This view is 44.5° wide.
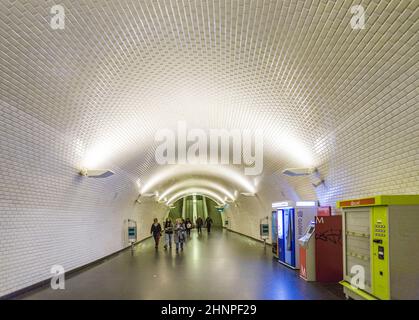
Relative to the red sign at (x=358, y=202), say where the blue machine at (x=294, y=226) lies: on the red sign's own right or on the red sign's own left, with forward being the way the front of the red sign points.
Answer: on the red sign's own right

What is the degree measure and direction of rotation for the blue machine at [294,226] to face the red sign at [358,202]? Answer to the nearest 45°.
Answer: approximately 45° to its left

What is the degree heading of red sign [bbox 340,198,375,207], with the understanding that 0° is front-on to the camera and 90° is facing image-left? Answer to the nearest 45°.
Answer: approximately 45°

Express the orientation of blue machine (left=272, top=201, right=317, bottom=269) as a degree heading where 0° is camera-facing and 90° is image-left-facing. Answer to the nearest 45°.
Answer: approximately 45°

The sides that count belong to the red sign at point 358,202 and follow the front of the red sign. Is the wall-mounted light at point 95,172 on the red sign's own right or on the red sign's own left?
on the red sign's own right

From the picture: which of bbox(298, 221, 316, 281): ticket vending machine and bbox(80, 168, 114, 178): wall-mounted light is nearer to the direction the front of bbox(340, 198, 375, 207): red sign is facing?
the wall-mounted light

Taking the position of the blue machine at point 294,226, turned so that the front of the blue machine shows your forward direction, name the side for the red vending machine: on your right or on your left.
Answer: on your left

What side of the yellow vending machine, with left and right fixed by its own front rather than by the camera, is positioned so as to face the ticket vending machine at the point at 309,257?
right
